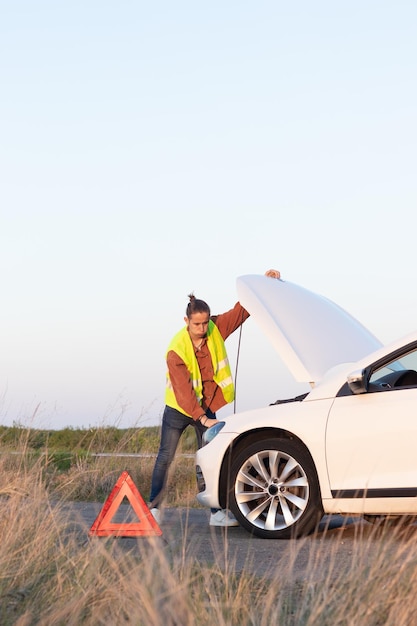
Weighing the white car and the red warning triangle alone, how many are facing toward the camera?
1

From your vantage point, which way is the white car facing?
to the viewer's left

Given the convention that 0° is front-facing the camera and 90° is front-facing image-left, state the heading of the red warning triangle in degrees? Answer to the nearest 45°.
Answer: approximately 0°

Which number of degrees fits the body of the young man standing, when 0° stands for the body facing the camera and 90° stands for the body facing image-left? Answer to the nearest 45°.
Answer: approximately 315°

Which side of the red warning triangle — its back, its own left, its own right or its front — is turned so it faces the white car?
left
